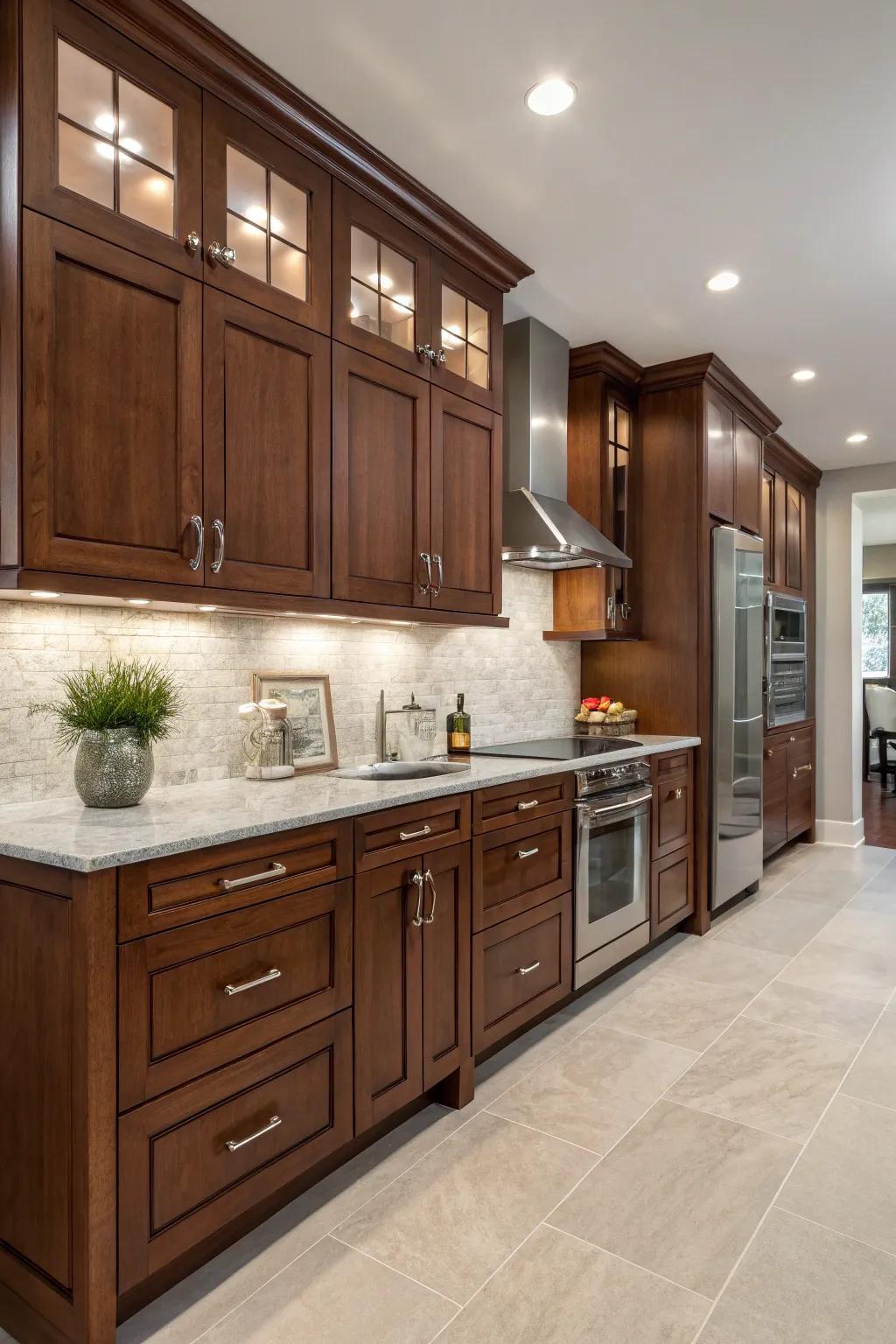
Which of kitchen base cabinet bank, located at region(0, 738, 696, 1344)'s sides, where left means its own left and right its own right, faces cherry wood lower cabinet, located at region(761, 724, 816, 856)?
left

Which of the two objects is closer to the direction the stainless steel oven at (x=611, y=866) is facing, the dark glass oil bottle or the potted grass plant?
the potted grass plant

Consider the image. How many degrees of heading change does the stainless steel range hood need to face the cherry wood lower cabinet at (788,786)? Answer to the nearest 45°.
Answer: approximately 90° to its left

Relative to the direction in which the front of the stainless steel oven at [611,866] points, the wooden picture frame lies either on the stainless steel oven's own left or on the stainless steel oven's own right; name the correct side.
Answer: on the stainless steel oven's own right

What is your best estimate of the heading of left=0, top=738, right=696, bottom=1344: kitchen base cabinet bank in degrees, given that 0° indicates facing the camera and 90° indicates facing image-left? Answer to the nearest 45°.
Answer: approximately 315°

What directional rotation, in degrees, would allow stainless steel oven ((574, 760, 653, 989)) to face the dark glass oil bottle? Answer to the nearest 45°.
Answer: approximately 135° to its right
